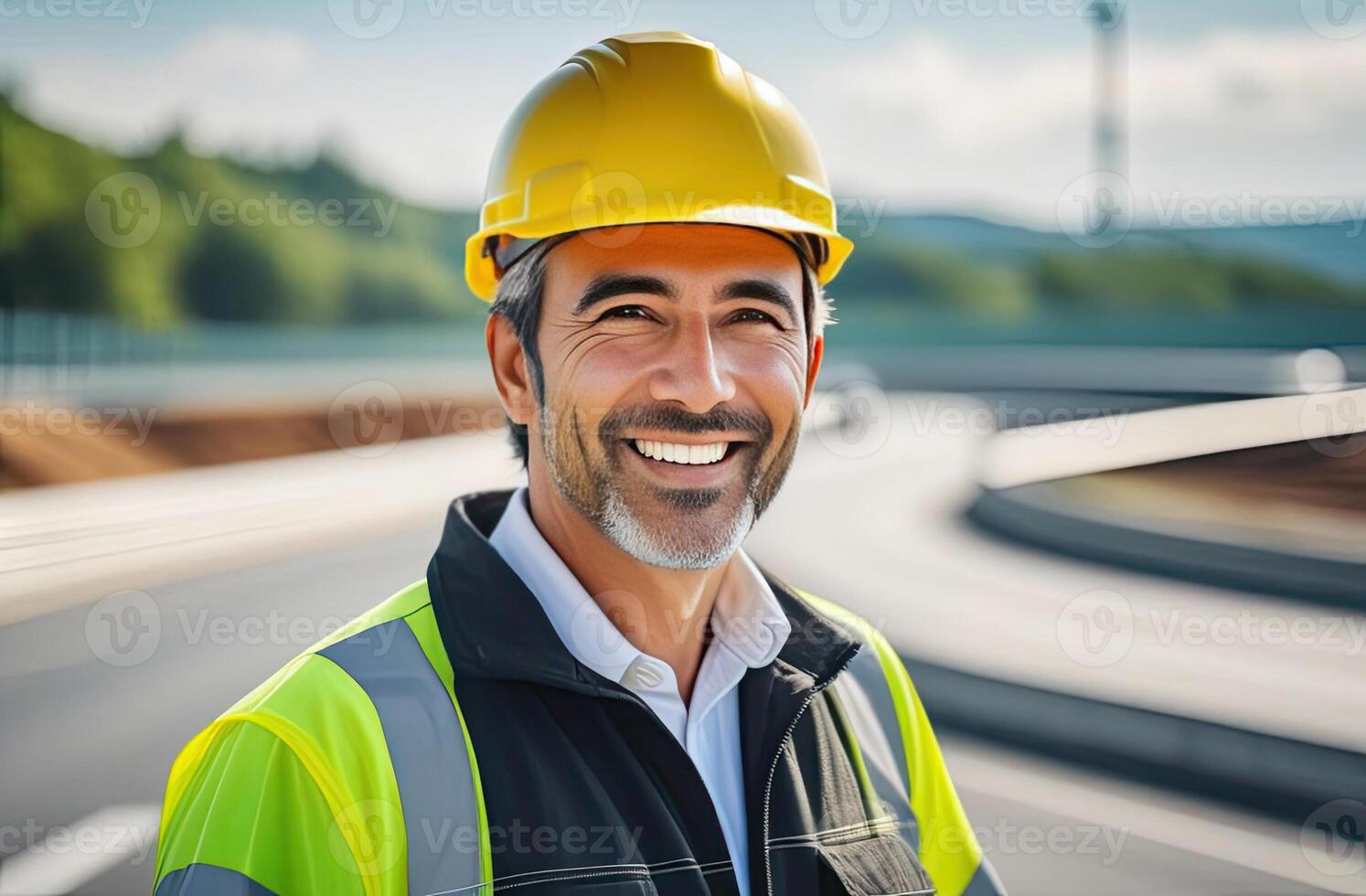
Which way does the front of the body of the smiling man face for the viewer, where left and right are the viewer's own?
facing the viewer and to the right of the viewer
